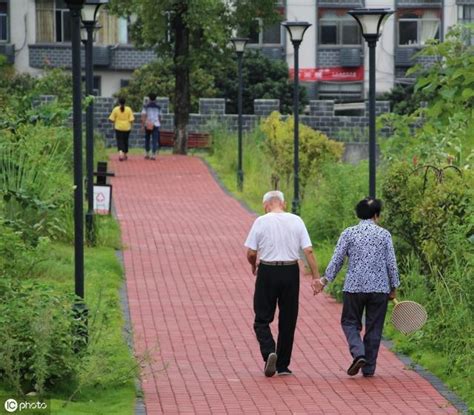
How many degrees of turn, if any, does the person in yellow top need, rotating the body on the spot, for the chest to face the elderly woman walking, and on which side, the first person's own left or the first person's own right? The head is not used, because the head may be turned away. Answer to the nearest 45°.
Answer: approximately 180°

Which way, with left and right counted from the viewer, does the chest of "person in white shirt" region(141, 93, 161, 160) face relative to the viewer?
facing away from the viewer

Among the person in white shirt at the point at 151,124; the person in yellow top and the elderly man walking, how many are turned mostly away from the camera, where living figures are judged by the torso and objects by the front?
3

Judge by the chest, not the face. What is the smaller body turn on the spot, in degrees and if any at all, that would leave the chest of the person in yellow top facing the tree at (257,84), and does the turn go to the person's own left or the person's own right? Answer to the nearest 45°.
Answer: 0° — they already face it

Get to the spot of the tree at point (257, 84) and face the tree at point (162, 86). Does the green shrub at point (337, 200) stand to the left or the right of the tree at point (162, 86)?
left

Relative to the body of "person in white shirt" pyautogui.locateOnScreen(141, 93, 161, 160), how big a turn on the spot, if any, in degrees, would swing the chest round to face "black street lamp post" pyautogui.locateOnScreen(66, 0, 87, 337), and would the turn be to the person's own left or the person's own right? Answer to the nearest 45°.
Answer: approximately 180°

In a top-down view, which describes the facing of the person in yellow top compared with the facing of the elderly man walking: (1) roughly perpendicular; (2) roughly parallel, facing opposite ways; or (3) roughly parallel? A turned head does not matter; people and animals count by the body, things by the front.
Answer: roughly parallel

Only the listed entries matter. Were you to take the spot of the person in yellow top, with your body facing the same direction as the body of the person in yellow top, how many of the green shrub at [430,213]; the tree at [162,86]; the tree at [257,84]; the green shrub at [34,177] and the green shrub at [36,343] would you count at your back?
3

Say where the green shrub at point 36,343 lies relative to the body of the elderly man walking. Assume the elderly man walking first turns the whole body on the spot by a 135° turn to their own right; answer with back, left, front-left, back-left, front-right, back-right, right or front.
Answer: right

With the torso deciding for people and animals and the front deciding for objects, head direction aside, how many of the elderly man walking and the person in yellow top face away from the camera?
2

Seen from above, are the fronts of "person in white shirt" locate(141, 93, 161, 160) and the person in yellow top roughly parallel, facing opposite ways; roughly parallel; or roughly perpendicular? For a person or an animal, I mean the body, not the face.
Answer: roughly parallel

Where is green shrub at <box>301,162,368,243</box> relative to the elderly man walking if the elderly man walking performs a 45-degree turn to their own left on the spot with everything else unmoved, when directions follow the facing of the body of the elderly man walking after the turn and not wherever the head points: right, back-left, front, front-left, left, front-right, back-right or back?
front-right

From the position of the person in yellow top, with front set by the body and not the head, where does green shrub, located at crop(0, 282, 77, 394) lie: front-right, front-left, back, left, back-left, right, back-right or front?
back

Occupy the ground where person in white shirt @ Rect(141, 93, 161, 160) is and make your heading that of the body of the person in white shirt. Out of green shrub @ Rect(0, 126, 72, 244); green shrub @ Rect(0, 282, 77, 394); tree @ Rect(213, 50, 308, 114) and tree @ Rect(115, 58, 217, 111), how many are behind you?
2

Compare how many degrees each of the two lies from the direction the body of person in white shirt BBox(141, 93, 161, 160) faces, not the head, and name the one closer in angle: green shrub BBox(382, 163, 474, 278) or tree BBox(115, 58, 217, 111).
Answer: the tree

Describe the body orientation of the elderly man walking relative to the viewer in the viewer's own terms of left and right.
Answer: facing away from the viewer

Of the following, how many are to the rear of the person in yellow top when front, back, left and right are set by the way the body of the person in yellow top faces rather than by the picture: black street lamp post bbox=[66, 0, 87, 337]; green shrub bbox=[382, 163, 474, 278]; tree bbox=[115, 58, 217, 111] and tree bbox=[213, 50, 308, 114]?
2

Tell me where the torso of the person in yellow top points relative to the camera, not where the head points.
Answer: away from the camera
